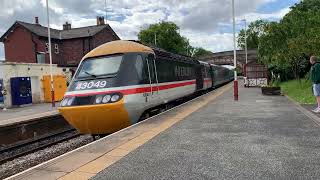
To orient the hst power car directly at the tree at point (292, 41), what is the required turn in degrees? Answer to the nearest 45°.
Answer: approximately 180°

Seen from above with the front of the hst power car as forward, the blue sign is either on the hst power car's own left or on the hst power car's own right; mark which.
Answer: on the hst power car's own right

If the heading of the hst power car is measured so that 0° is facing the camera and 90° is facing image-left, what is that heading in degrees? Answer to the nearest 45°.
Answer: approximately 45°
